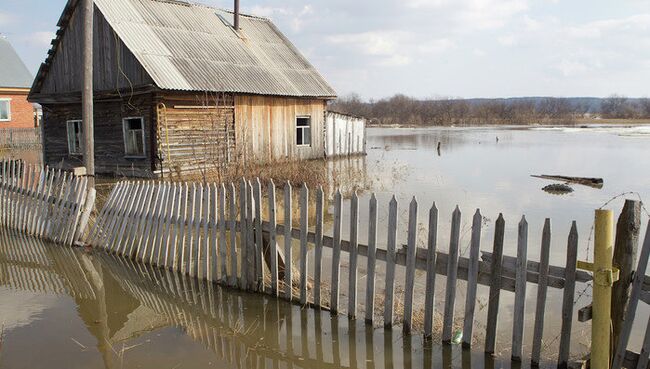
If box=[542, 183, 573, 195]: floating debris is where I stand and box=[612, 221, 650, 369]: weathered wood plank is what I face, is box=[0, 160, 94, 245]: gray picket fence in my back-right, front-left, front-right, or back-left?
front-right

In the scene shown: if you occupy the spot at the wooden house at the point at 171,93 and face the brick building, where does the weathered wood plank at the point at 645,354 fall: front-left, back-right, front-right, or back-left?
back-left
